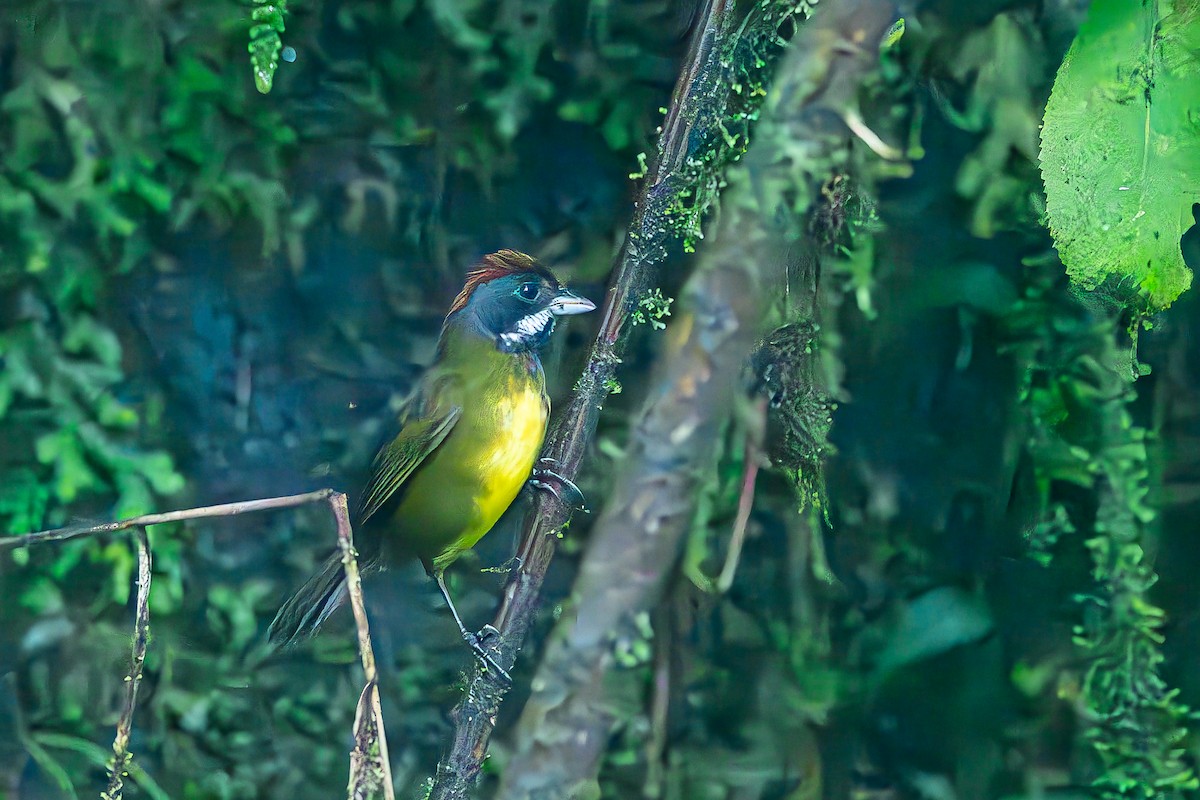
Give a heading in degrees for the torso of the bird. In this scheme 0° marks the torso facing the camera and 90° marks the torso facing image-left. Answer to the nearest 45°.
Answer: approximately 270°
